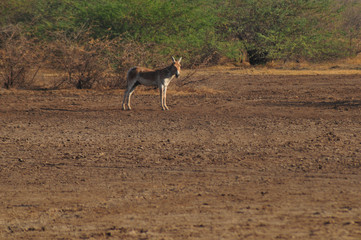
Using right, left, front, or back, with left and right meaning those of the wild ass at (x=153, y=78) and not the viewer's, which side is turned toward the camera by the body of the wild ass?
right
